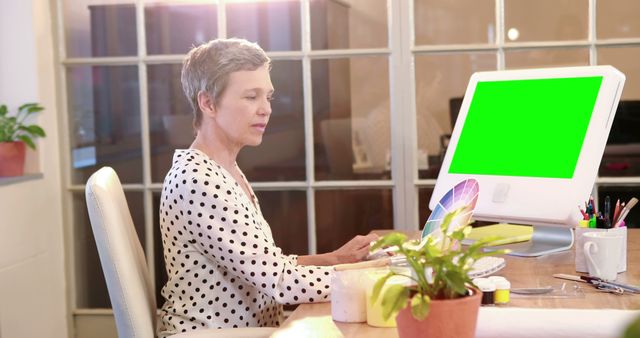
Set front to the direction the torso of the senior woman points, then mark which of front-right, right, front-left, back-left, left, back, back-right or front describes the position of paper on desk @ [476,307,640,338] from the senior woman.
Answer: front-right

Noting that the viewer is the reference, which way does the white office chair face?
facing to the right of the viewer

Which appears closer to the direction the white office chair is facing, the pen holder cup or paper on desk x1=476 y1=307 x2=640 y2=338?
the pen holder cup

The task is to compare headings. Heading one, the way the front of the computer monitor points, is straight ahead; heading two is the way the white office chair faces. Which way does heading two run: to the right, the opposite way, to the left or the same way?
the opposite way

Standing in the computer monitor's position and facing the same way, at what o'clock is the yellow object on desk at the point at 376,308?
The yellow object on desk is roughly at 11 o'clock from the computer monitor.

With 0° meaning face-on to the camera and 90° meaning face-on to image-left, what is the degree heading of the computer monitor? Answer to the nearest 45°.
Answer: approximately 45°

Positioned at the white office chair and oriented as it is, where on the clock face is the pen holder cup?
The pen holder cup is roughly at 12 o'clock from the white office chair.

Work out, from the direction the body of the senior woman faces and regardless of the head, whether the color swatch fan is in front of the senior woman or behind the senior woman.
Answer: in front

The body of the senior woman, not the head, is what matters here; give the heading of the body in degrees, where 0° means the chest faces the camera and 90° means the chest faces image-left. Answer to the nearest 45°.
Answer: approximately 270°

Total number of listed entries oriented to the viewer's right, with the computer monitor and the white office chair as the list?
1

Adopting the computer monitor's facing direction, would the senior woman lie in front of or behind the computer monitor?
in front

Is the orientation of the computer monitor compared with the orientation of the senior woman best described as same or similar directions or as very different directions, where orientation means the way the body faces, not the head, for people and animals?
very different directions

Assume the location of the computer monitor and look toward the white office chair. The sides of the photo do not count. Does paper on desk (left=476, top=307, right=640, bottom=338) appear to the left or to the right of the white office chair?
left

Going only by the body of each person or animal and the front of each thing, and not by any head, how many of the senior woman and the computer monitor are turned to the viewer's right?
1
